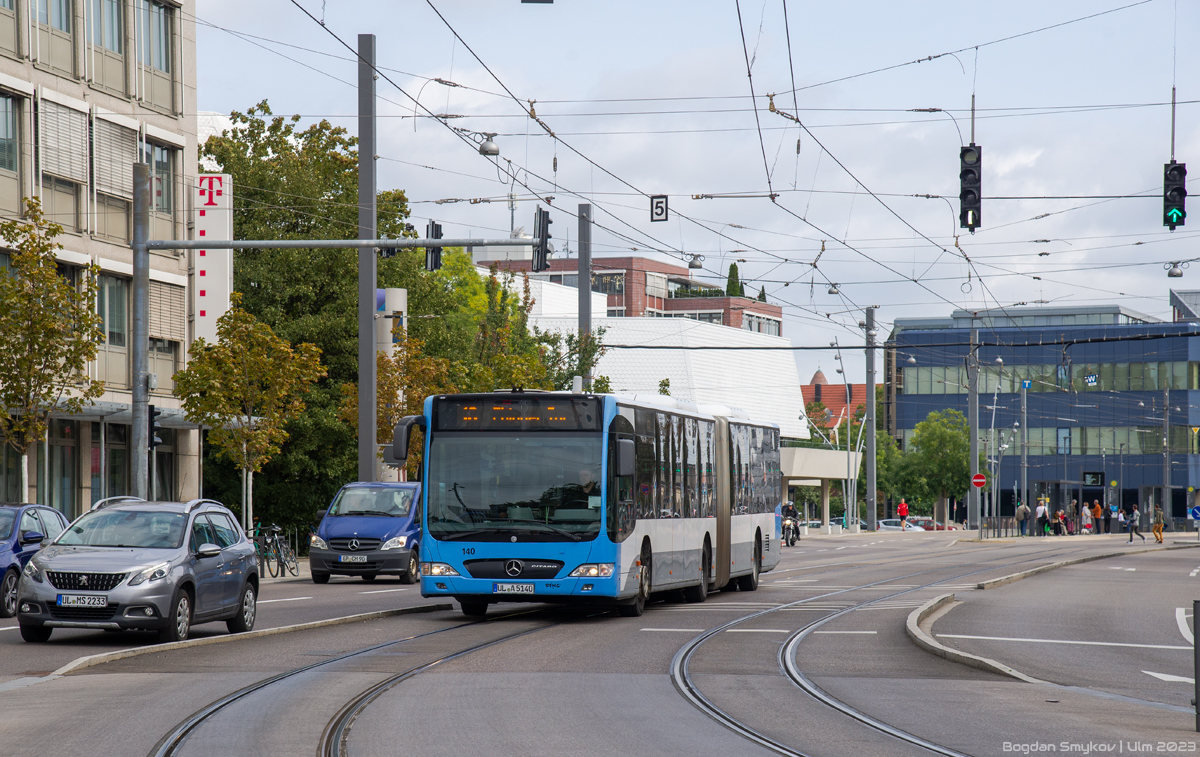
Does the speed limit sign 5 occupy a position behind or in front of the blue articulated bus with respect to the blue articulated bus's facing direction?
behind

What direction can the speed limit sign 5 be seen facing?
toward the camera

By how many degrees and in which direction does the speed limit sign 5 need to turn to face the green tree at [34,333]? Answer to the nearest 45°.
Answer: approximately 45° to its right

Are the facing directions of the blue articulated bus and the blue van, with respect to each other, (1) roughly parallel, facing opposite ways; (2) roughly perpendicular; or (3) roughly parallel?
roughly parallel

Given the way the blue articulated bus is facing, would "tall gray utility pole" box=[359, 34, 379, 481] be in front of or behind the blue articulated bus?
behind

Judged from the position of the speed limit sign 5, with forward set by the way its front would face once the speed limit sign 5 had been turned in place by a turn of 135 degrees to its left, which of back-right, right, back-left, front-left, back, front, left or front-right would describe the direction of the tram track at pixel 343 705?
back-right

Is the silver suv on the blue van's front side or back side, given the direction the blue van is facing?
on the front side

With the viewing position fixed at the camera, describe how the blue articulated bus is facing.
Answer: facing the viewer

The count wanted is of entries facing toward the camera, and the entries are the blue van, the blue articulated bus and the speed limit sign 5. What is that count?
3

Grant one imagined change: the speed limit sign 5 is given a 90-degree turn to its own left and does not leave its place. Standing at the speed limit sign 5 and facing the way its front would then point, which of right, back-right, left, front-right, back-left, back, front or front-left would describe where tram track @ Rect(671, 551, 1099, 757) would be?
right

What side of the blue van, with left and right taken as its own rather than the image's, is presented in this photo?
front
